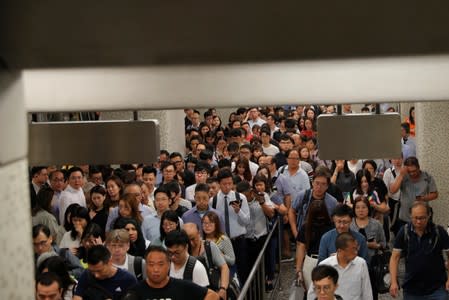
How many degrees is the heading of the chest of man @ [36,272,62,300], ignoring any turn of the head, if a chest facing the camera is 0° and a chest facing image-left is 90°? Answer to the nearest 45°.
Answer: approximately 0°

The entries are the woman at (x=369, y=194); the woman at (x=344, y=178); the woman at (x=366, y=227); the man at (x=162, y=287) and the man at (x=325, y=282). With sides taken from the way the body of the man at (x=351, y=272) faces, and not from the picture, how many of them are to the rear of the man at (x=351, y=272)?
3

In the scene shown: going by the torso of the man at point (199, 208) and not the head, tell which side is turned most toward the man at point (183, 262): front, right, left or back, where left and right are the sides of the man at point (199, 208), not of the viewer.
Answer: front

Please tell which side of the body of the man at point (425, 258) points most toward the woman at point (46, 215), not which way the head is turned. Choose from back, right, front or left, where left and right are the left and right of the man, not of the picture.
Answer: right

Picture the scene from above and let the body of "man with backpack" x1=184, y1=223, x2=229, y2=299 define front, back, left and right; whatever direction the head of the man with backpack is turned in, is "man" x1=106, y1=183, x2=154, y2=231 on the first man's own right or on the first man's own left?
on the first man's own right
